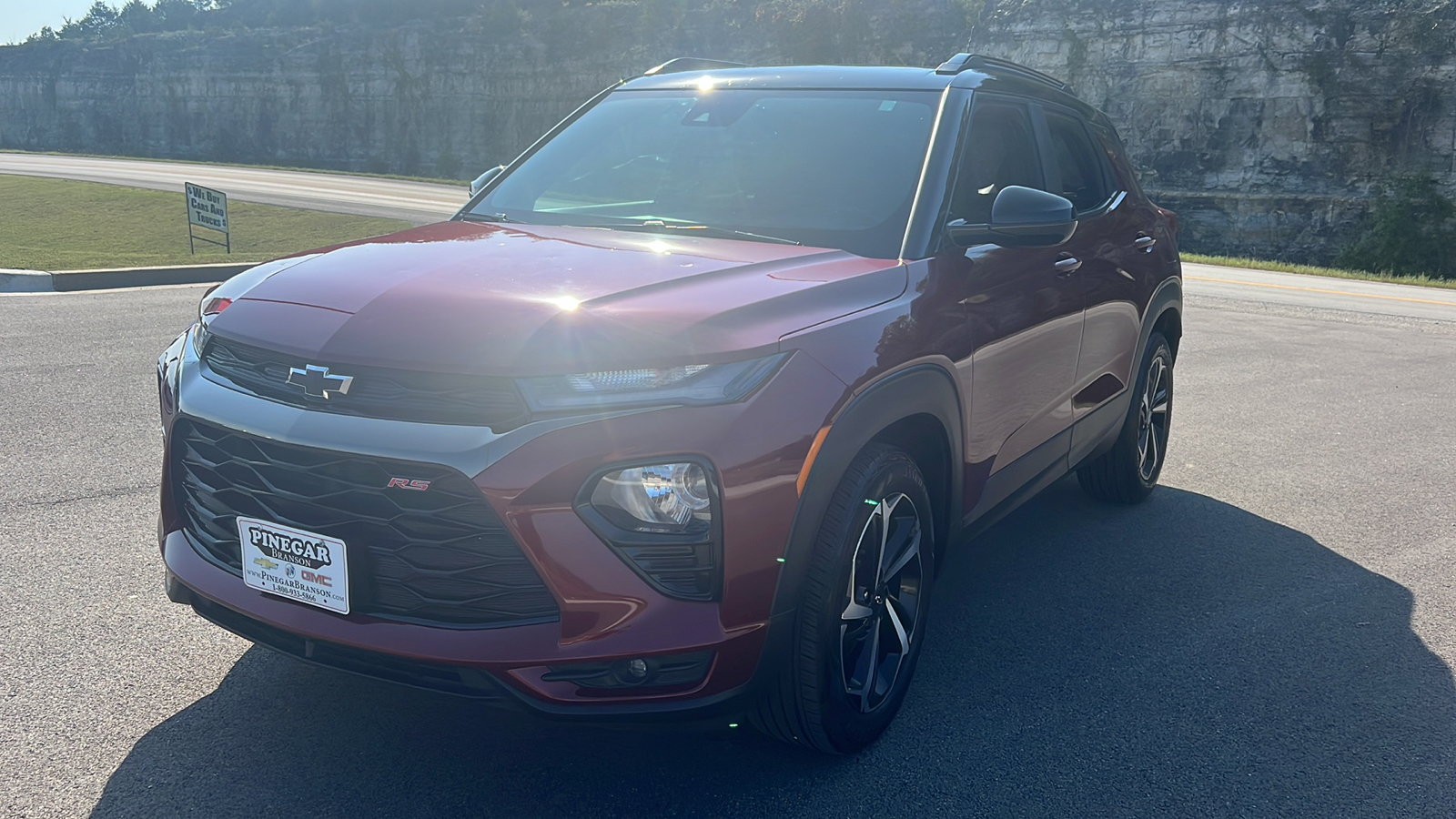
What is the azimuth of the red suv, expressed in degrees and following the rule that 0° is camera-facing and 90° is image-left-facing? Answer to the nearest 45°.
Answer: approximately 45°

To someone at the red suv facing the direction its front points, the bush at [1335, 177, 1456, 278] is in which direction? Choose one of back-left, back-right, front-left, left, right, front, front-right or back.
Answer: back

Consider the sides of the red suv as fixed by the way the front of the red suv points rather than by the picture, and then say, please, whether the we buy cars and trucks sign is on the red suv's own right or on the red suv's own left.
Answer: on the red suv's own right
